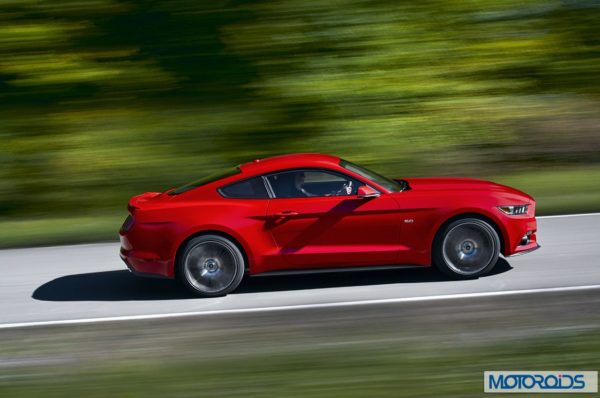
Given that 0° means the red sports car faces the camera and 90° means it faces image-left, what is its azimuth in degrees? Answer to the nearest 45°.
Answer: approximately 270°
